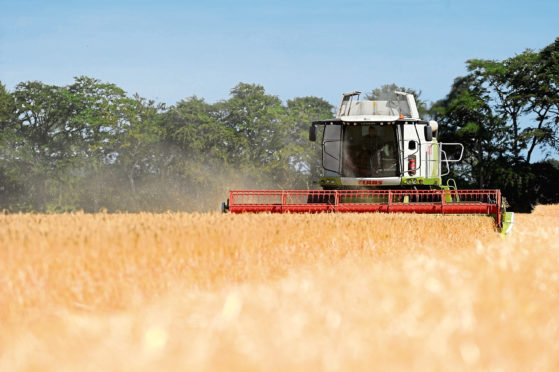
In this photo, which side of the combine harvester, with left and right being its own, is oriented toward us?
front
